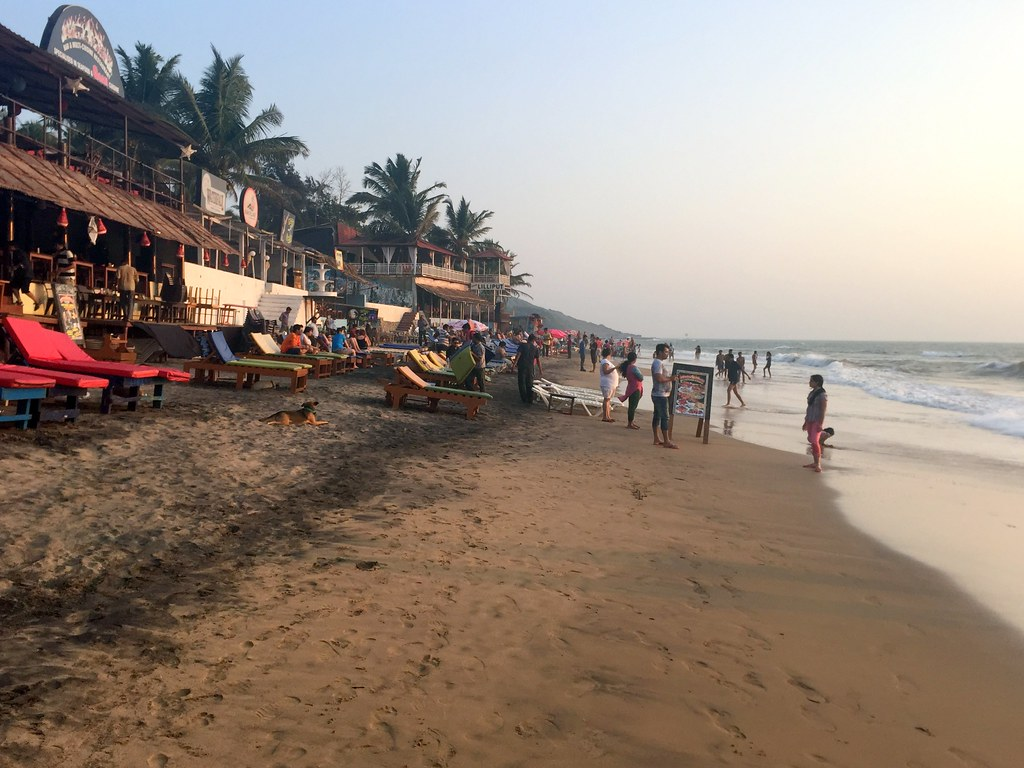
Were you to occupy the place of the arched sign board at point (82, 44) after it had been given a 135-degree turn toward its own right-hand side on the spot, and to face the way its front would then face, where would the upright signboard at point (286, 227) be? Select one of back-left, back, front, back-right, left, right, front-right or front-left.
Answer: back-right

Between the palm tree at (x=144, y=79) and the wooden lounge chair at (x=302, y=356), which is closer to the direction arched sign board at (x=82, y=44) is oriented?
the wooden lounge chair

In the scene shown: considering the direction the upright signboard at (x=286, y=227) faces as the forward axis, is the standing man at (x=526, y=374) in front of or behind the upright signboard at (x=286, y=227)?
in front

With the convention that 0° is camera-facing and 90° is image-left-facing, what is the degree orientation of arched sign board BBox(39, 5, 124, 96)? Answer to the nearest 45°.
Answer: approximately 315°

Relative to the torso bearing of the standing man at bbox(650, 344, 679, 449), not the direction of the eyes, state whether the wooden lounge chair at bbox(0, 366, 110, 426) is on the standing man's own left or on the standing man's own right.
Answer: on the standing man's own right

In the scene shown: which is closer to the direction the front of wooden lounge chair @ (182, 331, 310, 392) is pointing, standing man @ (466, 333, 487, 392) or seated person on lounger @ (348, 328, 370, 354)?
the standing man

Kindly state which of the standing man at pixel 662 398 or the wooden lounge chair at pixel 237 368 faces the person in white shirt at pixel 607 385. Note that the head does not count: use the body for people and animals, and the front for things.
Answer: the wooden lounge chair

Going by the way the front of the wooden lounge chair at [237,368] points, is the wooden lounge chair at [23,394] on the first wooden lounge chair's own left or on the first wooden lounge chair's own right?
on the first wooden lounge chair's own right
